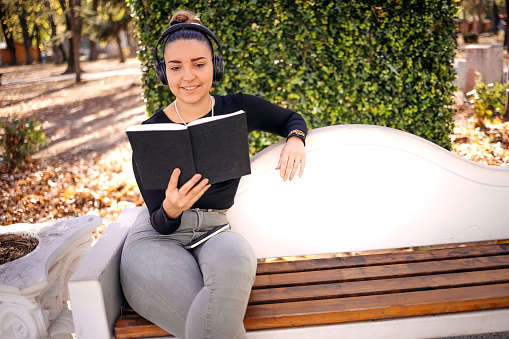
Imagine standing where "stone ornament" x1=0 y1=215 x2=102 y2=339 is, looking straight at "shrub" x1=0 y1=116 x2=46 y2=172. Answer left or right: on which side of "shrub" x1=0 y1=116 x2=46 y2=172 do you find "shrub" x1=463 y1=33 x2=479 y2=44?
right

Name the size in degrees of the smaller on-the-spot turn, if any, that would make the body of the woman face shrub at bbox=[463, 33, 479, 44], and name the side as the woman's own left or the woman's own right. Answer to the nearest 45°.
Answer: approximately 135° to the woman's own left

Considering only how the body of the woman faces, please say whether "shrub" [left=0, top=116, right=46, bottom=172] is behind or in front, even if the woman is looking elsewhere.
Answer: behind

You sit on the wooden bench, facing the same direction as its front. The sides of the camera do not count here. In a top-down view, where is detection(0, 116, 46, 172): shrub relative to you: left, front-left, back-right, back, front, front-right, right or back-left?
back-right

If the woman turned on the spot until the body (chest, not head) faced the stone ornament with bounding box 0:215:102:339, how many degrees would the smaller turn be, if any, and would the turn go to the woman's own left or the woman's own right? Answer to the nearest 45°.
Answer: approximately 90° to the woman's own right

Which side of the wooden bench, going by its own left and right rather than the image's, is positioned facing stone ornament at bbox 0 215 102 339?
right

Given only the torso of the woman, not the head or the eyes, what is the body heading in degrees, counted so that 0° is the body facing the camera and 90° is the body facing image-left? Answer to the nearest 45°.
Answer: approximately 0°

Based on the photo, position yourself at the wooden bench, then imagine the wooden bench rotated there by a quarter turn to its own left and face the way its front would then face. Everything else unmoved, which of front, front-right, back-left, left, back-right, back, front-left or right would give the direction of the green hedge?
left

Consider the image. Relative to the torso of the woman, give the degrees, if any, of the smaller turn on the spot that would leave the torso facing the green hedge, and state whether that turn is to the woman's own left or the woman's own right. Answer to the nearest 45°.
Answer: approximately 135° to the woman's own left
